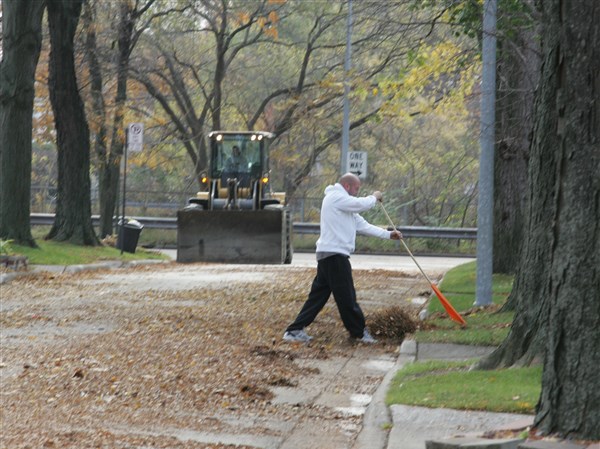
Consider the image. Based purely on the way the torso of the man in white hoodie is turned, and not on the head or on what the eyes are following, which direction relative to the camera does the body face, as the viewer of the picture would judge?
to the viewer's right

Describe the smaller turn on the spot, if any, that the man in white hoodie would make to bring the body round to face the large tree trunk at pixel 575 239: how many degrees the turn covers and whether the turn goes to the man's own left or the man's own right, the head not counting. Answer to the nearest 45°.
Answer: approximately 90° to the man's own right

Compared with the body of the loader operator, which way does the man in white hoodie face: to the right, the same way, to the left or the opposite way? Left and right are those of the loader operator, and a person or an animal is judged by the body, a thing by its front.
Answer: to the left

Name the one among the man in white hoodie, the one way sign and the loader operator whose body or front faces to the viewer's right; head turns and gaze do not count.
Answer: the man in white hoodie

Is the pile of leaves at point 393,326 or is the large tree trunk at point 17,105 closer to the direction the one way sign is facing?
the pile of leaves

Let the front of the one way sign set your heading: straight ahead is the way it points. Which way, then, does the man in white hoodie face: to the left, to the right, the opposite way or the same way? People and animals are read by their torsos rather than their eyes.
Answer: to the left

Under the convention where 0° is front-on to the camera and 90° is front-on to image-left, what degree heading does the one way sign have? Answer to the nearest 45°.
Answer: approximately 0°

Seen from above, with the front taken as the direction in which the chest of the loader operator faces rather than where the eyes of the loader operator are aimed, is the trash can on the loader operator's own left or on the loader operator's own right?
on the loader operator's own right

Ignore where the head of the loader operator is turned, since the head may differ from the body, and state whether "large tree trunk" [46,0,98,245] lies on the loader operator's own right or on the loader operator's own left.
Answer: on the loader operator's own right
